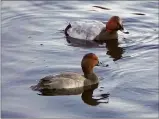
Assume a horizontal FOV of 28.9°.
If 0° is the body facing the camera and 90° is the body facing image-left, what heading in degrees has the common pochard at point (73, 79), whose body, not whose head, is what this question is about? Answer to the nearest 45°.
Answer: approximately 270°

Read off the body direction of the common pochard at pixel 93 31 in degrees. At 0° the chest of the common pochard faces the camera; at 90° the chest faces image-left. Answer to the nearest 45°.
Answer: approximately 270°

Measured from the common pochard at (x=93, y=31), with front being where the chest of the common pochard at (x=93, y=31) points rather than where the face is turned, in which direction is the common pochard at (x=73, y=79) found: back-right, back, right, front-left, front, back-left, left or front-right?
right

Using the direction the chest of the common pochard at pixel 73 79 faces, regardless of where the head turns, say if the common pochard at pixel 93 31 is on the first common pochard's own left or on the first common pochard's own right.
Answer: on the first common pochard's own left

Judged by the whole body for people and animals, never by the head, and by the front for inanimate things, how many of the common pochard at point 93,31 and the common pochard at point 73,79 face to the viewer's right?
2
